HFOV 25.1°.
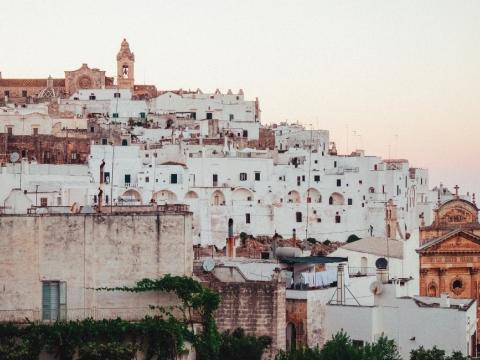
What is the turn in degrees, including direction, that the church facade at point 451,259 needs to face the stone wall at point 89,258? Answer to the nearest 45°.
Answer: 0° — it already faces it

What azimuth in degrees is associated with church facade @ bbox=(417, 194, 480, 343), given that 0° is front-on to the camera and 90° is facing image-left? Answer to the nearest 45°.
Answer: approximately 0°

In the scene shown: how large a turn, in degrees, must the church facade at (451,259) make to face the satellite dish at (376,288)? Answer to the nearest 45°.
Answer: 0° — it already faces it

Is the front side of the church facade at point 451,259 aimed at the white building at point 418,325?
yes

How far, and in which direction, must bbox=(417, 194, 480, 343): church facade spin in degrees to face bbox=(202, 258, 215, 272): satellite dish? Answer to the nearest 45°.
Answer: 0° — it already faces it
